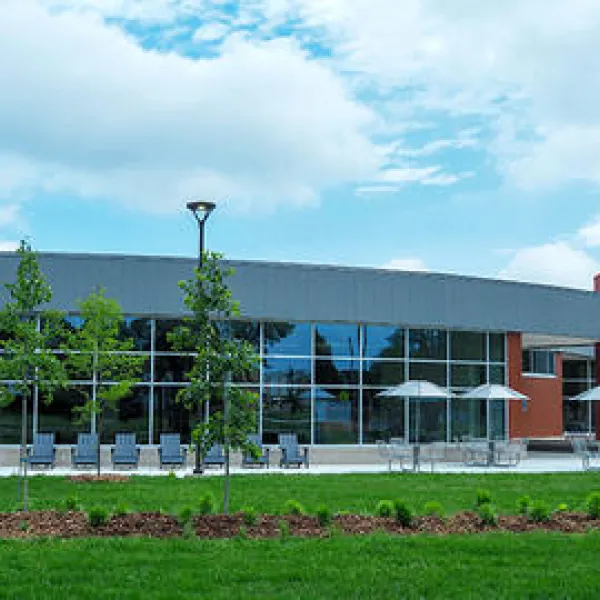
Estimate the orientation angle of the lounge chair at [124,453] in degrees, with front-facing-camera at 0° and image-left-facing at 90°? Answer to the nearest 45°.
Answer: approximately 0°

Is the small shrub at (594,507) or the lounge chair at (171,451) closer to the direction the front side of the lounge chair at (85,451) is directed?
the small shrub

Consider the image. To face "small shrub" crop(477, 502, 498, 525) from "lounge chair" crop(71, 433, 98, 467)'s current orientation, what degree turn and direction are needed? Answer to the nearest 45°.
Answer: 0° — it already faces it

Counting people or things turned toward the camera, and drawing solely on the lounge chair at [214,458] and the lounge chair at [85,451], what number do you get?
2

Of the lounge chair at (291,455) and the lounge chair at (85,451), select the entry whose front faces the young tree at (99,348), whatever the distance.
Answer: the lounge chair at (85,451)

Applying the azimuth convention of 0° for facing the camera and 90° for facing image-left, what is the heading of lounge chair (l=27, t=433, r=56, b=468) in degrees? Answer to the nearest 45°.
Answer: approximately 0°

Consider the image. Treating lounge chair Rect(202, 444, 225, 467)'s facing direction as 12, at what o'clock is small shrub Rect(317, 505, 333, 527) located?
The small shrub is roughly at 12 o'clock from the lounge chair.

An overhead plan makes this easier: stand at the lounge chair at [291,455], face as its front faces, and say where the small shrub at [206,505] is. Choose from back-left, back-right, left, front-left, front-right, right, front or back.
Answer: front-right

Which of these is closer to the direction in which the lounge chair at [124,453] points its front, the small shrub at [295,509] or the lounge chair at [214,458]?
the small shrub

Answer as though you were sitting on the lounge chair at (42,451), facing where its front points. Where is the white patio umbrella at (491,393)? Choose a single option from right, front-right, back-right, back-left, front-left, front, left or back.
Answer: left

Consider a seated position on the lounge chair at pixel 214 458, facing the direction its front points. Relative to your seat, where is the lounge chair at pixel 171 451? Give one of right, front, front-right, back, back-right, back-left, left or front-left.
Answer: right
